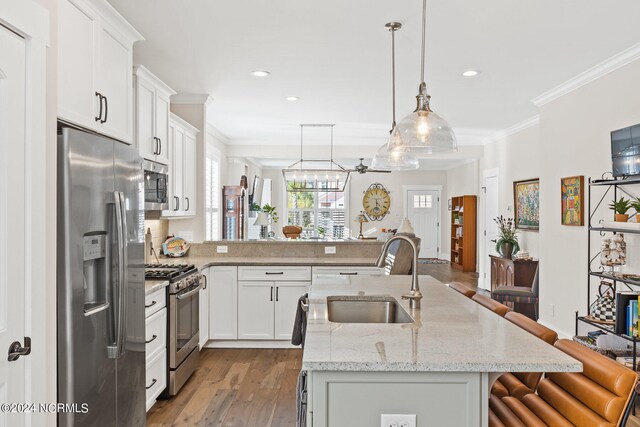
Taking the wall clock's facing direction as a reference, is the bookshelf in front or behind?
in front

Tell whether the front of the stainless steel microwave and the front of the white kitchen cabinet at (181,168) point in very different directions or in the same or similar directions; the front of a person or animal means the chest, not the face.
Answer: same or similar directions

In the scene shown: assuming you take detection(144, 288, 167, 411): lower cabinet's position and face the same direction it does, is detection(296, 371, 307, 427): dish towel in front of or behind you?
in front

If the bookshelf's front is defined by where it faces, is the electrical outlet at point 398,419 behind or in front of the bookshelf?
in front

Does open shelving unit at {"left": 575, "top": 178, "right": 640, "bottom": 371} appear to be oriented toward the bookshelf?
no

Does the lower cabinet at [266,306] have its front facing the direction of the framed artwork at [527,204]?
no

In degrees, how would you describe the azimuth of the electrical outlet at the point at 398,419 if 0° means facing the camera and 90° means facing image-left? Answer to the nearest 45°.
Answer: approximately 0°

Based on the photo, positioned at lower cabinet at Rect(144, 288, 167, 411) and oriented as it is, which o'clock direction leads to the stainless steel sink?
The stainless steel sink is roughly at 12 o'clock from the lower cabinet.

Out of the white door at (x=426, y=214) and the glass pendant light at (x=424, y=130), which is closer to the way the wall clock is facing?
the glass pendant light

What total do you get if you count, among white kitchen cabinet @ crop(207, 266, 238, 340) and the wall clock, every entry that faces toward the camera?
2

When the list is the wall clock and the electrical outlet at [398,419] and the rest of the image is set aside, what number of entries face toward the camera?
2

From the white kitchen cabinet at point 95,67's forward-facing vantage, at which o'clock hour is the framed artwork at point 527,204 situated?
The framed artwork is roughly at 10 o'clock from the white kitchen cabinet.

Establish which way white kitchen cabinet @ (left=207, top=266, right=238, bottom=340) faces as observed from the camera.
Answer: facing the viewer

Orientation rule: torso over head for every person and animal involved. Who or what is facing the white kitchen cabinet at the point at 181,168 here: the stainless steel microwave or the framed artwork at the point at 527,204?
the framed artwork

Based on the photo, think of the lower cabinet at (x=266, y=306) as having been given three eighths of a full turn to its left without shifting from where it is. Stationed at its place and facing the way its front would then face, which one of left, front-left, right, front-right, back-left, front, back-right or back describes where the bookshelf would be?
front

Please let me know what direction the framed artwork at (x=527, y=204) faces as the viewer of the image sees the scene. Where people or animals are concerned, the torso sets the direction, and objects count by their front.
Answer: facing the viewer and to the left of the viewer

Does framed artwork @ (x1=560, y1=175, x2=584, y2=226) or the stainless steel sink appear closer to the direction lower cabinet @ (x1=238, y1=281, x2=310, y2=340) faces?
the stainless steel sink

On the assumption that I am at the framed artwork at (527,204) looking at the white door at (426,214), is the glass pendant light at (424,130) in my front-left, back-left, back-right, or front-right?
back-left

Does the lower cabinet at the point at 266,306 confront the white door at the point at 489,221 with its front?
no

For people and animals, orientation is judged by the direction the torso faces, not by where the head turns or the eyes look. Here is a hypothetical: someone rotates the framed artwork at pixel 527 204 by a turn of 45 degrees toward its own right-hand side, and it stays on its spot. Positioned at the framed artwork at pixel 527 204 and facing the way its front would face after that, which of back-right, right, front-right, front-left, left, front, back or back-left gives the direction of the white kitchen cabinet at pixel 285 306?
front-left
